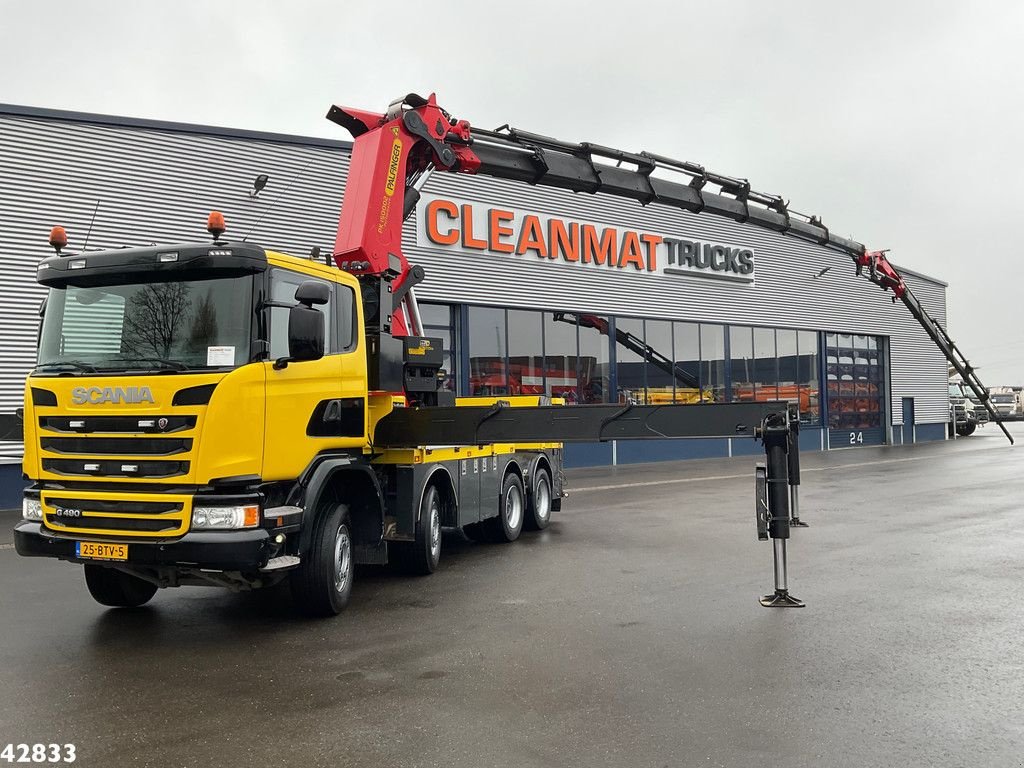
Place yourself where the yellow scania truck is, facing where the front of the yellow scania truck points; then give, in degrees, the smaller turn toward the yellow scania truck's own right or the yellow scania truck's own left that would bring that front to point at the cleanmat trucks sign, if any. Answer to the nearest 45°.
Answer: approximately 180°

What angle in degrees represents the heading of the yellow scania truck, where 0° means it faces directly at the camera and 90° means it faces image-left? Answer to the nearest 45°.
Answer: approximately 45°
